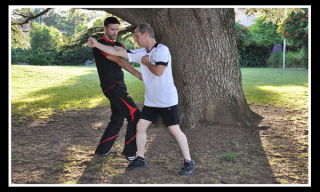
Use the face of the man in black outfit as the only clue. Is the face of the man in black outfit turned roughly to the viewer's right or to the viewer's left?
to the viewer's right

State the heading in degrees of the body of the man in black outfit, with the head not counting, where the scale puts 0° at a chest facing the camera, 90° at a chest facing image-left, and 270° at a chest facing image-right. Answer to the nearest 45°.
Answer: approximately 315°

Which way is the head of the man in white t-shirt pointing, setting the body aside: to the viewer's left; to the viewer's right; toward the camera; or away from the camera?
to the viewer's left

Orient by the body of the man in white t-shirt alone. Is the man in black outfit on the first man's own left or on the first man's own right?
on the first man's own right

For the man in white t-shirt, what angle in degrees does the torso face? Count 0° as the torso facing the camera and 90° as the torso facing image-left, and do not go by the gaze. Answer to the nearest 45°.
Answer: approximately 45°
